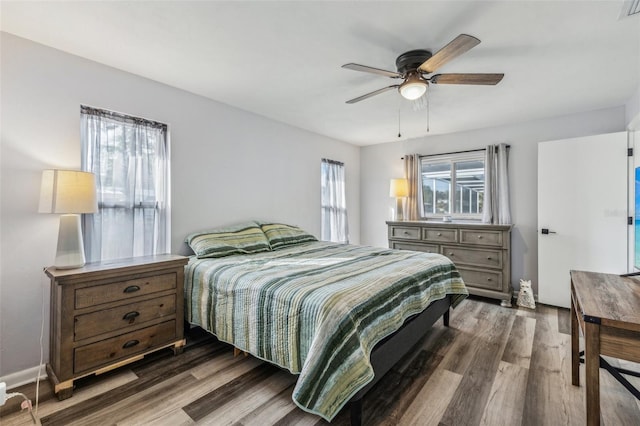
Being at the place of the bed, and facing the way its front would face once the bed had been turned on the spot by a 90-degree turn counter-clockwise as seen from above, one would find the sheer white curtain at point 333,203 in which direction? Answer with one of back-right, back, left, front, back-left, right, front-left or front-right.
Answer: front-left

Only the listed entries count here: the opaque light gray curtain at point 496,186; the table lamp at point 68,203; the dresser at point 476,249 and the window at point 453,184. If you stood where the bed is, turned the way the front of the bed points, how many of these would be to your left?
3

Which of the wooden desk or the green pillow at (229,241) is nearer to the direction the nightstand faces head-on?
the wooden desk

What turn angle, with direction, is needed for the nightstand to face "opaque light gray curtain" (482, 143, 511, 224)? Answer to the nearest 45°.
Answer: approximately 45° to its left

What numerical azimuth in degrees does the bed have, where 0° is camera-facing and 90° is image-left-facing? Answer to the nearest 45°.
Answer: approximately 315°

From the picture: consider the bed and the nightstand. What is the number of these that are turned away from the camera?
0

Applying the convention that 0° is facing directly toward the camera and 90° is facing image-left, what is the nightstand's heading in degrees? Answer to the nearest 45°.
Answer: approximately 315°

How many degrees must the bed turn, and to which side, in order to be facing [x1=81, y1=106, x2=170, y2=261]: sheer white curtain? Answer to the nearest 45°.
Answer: approximately 135° to its right
